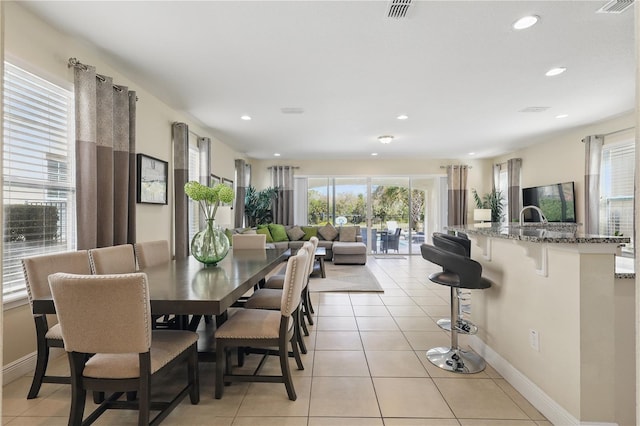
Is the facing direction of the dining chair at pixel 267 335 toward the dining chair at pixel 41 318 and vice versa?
yes

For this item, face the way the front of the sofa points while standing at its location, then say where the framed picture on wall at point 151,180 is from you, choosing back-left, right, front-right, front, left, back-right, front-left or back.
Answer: front-right

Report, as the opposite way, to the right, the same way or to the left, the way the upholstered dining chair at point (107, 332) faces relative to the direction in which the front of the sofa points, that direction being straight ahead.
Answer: the opposite way

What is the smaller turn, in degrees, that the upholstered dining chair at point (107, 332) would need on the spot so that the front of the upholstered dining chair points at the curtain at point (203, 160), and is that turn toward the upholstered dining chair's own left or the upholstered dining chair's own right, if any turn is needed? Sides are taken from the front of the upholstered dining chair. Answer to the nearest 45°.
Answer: approximately 45° to the upholstered dining chair's own left

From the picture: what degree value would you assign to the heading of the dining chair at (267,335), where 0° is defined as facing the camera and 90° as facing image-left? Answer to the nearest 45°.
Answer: approximately 90°

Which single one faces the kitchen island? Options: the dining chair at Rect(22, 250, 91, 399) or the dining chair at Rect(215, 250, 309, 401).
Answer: the dining chair at Rect(22, 250, 91, 399)

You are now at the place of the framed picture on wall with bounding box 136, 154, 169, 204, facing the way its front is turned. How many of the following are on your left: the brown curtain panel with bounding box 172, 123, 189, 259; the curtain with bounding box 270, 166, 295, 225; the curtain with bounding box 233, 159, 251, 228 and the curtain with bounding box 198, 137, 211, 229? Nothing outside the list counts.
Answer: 4

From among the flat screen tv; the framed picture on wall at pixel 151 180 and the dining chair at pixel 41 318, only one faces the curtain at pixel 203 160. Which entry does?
the flat screen tv

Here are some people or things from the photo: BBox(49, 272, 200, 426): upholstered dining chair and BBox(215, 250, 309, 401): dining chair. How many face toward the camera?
0

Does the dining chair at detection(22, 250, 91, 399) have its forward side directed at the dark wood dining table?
yes

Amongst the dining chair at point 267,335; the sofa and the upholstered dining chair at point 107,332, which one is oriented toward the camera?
the sofa

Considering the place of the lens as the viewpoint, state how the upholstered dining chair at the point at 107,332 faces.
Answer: facing away from the viewer and to the right of the viewer

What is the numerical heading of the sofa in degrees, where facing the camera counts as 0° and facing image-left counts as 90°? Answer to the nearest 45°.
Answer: approximately 0°

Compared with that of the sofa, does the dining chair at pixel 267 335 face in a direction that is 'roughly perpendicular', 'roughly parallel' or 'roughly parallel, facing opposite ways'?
roughly perpendicular

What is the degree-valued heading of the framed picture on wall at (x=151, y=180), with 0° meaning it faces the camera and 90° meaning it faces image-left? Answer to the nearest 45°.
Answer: approximately 315°
